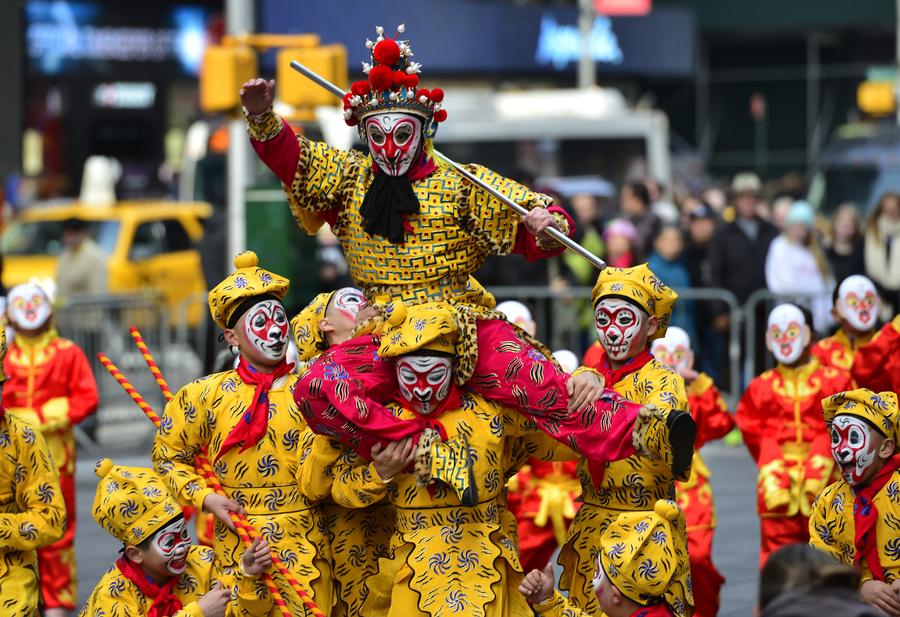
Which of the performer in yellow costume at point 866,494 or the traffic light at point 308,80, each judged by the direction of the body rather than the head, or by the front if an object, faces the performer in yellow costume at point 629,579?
the performer in yellow costume at point 866,494

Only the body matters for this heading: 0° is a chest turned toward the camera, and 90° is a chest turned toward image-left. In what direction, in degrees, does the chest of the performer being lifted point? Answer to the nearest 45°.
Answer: approximately 0°

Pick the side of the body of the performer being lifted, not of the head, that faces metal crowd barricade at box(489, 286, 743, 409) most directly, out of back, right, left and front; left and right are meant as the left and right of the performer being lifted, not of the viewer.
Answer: back

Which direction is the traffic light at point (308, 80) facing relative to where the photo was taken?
away from the camera

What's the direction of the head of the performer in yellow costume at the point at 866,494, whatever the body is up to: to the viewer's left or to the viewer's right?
to the viewer's left

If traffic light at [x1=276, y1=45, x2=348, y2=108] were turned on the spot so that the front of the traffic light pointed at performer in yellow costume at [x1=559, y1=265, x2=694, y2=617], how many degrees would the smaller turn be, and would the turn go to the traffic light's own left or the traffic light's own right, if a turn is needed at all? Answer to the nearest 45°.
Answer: approximately 180°

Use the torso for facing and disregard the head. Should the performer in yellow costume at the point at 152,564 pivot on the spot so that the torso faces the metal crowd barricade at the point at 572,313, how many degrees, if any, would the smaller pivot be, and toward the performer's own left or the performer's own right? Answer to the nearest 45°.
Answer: approximately 90° to the performer's own left

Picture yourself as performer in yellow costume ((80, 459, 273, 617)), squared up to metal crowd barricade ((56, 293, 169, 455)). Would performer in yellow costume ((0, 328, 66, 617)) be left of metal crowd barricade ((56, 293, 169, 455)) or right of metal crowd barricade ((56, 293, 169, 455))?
left

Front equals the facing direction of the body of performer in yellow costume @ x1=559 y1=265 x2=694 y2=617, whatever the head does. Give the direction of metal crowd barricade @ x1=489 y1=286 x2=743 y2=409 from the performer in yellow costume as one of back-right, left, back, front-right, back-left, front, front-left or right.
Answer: back-right

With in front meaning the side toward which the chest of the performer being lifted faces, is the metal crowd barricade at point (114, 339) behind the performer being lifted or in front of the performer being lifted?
behind

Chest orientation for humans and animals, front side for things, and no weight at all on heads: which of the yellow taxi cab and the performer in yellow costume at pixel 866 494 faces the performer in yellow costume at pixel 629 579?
the performer in yellow costume at pixel 866 494
